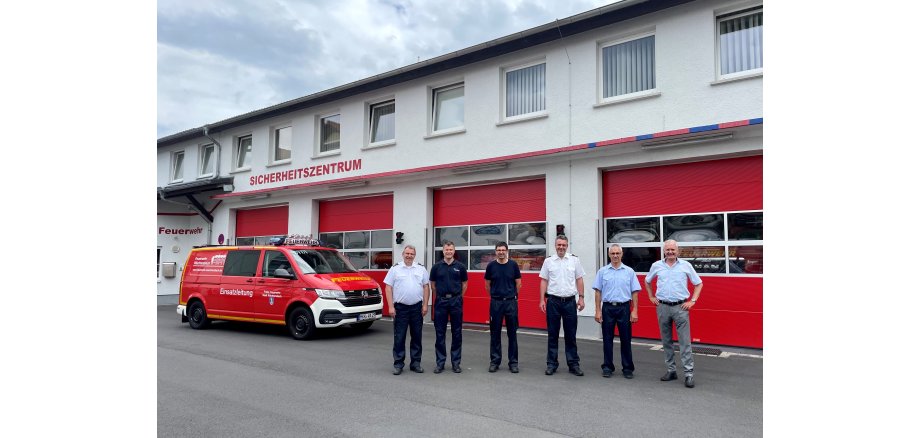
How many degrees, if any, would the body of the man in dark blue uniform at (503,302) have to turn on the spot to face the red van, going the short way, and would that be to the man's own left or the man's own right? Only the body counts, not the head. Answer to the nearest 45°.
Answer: approximately 135° to the man's own right

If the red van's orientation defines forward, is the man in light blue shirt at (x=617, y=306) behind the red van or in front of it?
in front

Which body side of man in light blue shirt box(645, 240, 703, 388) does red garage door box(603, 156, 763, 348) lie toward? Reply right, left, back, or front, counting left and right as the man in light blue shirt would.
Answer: back

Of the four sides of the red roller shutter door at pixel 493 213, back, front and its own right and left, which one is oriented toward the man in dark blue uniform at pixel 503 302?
front

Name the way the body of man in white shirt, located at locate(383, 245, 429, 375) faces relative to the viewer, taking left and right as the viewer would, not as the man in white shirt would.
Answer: facing the viewer

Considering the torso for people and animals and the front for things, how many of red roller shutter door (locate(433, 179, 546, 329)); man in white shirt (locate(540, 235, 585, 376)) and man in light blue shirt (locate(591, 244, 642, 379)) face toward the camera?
3

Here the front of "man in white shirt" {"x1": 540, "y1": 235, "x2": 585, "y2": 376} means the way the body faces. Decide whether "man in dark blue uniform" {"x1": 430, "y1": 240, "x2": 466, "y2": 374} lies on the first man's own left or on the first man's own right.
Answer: on the first man's own right

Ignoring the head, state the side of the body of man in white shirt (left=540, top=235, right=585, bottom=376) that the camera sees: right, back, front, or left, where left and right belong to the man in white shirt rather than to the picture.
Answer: front

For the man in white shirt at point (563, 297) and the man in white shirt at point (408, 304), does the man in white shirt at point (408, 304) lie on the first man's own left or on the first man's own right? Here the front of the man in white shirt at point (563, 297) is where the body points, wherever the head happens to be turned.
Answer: on the first man's own right
